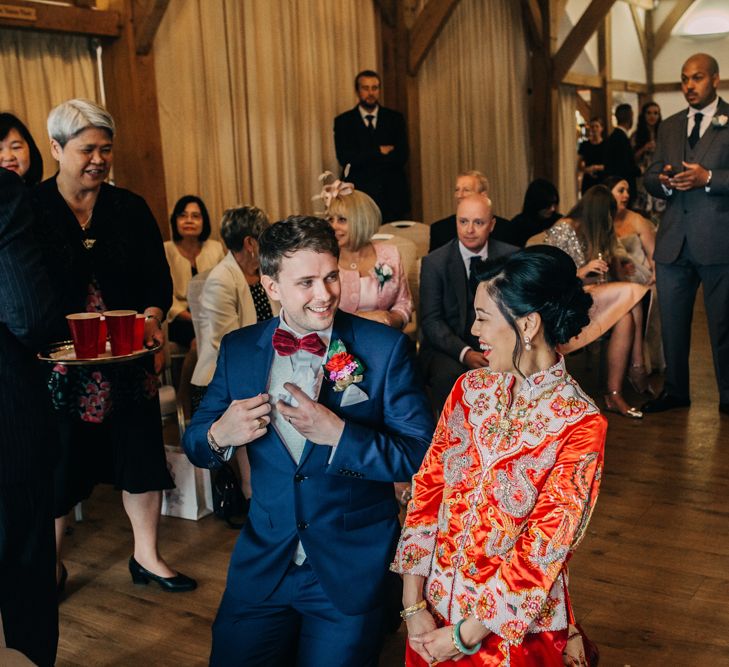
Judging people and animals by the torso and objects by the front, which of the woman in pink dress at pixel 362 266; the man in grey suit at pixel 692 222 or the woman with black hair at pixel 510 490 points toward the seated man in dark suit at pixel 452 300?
the man in grey suit

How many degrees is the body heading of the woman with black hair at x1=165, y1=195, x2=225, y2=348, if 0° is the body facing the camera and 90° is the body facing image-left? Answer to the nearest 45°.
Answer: approximately 0°

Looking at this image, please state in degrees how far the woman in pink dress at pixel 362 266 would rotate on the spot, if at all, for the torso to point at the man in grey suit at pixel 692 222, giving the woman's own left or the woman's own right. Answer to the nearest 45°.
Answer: approximately 135° to the woman's own left

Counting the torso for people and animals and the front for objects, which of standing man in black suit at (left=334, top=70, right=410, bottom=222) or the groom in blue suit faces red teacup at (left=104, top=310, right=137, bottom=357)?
the standing man in black suit

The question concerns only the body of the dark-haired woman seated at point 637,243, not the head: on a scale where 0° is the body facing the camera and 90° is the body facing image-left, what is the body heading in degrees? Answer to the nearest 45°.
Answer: approximately 45°

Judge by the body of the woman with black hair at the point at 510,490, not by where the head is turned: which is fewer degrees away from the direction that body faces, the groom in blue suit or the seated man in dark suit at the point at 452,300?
the groom in blue suit

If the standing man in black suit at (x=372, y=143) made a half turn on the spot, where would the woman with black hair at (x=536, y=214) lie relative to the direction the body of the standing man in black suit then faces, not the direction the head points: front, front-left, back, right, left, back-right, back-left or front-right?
back-right

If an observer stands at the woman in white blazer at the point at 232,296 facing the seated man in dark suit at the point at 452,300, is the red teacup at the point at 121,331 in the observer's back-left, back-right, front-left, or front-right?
back-right

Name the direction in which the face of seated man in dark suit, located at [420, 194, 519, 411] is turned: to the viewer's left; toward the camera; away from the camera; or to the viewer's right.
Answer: toward the camera

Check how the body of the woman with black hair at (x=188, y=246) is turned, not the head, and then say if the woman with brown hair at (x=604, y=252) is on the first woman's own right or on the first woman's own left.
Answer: on the first woman's own left

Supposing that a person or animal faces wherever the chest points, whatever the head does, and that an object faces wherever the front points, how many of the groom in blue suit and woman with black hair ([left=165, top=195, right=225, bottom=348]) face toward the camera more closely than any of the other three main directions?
2

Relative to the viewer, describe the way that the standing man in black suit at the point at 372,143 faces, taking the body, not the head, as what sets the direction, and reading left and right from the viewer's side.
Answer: facing the viewer

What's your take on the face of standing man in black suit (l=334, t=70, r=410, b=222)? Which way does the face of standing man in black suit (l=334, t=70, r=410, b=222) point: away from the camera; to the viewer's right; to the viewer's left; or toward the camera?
toward the camera

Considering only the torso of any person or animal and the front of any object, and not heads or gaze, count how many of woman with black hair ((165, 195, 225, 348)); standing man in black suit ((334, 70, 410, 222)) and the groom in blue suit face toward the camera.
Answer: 3
